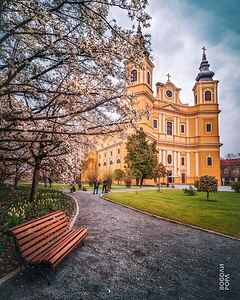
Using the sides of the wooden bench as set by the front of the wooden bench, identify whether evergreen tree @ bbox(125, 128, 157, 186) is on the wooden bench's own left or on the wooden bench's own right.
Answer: on the wooden bench's own left

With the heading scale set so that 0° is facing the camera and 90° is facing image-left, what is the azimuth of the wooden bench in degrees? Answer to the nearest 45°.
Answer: approximately 315°

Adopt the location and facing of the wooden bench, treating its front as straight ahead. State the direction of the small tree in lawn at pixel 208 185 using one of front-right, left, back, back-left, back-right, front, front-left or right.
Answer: left
